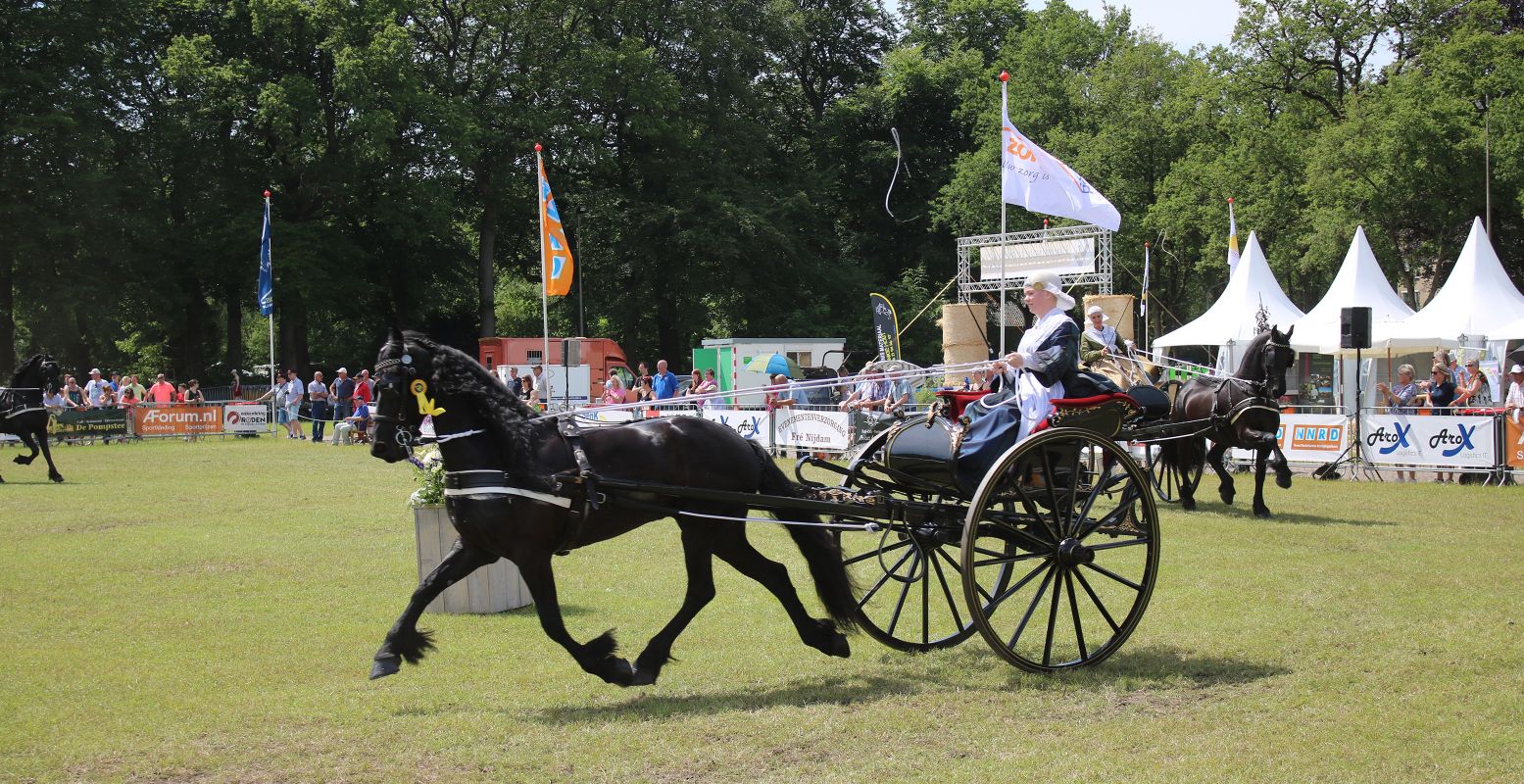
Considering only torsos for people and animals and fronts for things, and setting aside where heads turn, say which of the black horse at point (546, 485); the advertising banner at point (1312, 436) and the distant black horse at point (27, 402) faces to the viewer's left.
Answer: the black horse

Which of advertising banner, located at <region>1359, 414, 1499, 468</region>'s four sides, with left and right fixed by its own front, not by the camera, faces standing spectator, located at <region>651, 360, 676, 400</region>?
right

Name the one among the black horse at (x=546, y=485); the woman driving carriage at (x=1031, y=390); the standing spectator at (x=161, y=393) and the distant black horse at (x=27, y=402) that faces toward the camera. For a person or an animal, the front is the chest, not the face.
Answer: the standing spectator

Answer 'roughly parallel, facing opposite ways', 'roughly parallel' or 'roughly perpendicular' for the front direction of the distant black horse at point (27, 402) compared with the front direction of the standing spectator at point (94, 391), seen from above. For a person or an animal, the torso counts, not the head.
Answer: roughly perpendicular

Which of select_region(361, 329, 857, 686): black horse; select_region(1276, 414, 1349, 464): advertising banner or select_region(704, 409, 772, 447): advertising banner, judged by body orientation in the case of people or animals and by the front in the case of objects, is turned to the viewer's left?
the black horse

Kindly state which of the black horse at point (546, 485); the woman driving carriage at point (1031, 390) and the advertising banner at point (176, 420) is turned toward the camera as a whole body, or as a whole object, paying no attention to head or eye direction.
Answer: the advertising banner

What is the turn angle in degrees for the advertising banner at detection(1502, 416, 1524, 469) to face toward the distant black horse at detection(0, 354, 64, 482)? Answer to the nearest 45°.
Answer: approximately 45° to its right

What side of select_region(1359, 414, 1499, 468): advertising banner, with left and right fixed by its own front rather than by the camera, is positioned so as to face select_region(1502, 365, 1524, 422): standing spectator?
left

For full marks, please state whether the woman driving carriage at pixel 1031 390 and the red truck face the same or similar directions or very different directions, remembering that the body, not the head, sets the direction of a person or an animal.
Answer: very different directions

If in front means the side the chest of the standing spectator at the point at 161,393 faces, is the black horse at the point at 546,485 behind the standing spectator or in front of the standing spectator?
in front

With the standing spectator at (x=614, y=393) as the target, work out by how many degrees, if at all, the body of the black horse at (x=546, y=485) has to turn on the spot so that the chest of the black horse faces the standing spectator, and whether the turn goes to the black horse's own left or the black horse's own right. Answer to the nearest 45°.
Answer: approximately 90° to the black horse's own right

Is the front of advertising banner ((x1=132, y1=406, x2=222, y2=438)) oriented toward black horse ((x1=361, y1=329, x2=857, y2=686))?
yes

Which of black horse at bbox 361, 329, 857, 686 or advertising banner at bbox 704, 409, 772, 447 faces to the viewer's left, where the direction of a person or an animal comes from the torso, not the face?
the black horse
